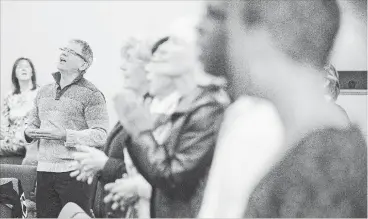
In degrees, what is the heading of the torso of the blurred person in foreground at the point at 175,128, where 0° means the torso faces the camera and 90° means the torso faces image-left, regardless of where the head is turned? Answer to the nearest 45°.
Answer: approximately 45°

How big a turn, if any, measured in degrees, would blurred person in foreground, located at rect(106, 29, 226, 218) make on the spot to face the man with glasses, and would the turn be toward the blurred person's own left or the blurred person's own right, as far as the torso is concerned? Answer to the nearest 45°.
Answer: approximately 45° to the blurred person's own right

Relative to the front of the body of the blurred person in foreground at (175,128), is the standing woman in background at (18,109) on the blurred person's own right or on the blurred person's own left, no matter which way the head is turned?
on the blurred person's own right

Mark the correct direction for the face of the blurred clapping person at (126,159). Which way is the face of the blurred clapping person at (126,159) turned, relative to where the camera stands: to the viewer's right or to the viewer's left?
to the viewer's left

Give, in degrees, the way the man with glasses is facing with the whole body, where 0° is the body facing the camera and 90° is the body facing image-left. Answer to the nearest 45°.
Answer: approximately 45°

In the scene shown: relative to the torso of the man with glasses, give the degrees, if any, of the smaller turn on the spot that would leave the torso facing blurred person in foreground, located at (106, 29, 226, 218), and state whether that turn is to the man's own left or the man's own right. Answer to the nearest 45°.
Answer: approximately 90° to the man's own left
